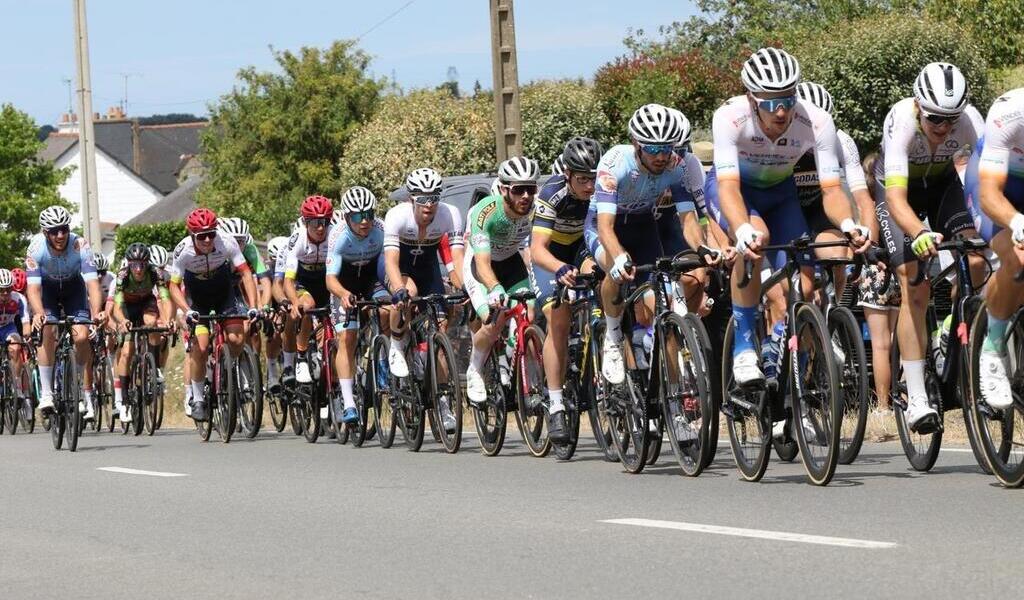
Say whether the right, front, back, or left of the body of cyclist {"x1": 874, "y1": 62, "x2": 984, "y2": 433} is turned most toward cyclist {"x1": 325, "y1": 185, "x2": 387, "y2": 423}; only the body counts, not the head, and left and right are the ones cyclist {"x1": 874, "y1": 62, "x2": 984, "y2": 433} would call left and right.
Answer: back

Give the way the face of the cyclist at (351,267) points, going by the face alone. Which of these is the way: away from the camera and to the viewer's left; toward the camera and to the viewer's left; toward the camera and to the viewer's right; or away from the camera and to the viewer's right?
toward the camera and to the viewer's right

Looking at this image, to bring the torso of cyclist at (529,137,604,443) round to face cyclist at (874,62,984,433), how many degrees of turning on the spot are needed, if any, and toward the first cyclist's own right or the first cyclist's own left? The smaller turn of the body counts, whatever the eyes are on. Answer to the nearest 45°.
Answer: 0° — they already face them

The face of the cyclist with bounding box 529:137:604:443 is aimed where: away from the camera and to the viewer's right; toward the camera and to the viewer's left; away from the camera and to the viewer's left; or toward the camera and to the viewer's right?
toward the camera and to the viewer's right

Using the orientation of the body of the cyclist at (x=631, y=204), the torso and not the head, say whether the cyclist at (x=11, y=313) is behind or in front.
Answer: behind

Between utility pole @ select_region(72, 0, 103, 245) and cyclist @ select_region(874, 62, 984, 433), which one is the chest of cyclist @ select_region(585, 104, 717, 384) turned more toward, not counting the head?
the cyclist

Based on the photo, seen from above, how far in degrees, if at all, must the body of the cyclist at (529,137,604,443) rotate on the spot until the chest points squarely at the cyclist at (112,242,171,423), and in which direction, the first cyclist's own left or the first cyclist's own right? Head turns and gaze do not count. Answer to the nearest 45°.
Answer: approximately 180°

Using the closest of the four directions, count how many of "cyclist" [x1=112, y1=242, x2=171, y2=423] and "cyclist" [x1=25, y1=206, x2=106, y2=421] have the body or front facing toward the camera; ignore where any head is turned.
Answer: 2
